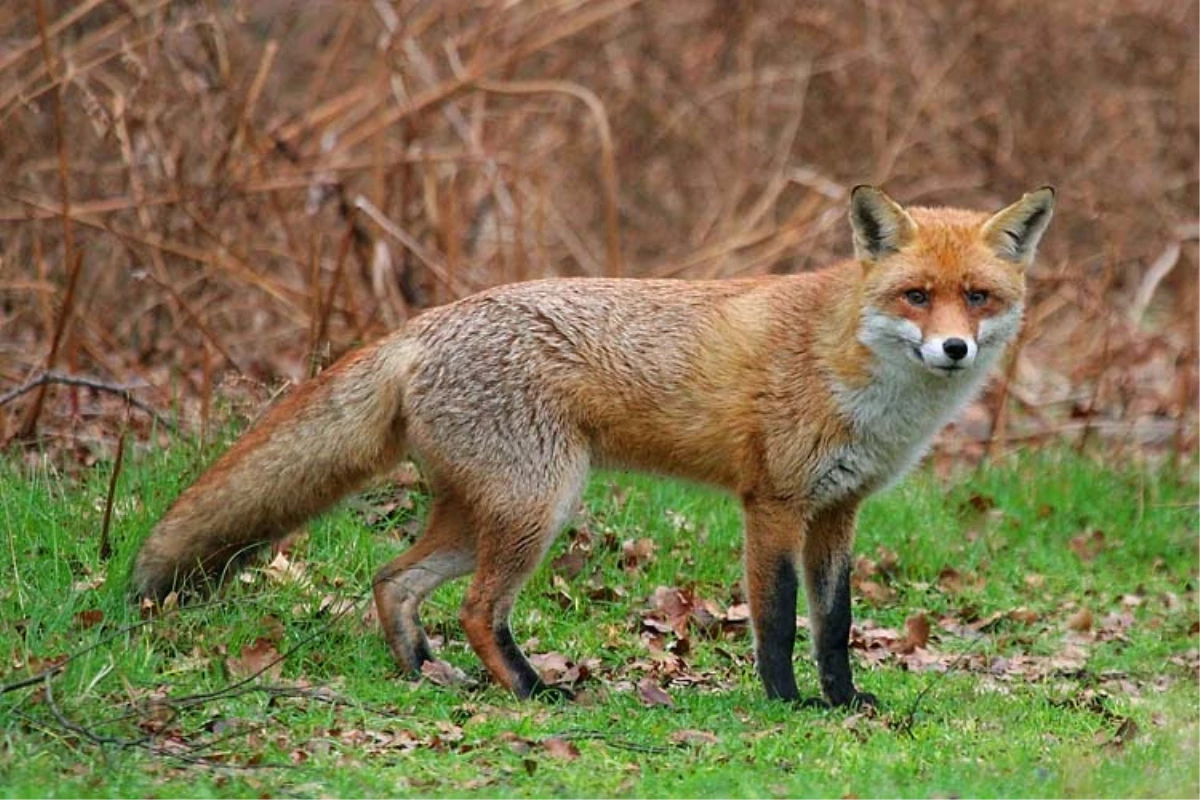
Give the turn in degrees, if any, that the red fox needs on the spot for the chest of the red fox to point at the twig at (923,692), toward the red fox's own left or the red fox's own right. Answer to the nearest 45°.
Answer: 0° — it already faces it

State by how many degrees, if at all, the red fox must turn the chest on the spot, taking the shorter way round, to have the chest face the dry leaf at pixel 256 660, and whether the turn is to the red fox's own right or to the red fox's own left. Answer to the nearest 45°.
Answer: approximately 180°

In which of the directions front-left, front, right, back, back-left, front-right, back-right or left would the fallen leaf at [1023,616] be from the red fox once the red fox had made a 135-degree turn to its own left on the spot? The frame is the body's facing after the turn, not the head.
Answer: right

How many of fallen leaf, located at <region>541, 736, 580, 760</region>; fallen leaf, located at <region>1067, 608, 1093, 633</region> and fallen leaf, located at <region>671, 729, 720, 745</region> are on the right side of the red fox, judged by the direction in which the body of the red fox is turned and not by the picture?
2

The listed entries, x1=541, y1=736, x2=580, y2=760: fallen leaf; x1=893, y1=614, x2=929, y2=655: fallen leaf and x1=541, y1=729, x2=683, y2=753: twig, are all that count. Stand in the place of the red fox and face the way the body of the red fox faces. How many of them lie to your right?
2

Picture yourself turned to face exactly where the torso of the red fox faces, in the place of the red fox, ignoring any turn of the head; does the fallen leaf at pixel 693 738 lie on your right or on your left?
on your right

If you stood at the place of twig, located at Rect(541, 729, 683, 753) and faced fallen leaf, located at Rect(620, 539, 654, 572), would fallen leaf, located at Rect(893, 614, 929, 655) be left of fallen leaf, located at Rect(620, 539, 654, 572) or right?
right

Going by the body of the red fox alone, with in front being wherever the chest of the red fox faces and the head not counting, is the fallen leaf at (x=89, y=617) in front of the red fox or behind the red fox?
behind

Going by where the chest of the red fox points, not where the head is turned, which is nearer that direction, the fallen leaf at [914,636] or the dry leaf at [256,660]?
the fallen leaf

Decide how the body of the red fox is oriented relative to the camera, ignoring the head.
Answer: to the viewer's right

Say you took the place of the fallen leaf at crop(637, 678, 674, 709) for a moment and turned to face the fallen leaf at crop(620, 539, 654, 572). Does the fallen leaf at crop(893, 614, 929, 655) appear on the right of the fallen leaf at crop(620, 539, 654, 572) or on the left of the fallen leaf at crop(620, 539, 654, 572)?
right
